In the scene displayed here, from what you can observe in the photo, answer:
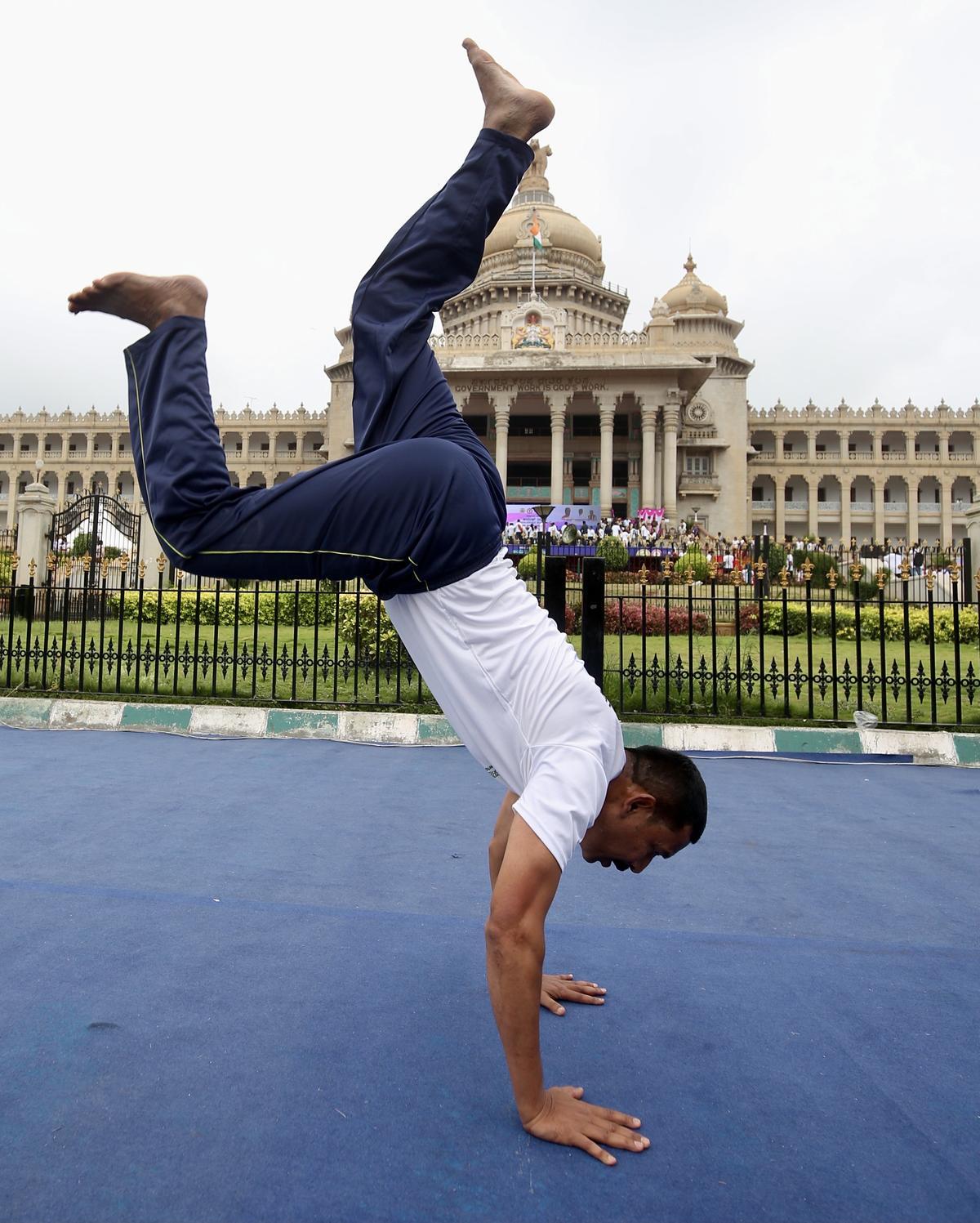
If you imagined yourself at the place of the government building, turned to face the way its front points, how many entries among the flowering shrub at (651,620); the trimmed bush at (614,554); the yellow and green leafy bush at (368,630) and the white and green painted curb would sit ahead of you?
4

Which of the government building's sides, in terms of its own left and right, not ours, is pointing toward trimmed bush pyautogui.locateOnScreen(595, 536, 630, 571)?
front

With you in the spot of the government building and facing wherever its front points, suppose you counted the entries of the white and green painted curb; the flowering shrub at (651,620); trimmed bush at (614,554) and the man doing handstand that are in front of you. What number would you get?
4

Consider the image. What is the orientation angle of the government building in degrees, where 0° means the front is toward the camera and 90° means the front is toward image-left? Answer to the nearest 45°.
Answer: approximately 0°

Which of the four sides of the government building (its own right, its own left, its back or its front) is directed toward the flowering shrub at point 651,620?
front

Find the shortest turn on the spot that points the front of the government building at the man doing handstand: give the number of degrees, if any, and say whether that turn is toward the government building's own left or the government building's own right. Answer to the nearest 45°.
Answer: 0° — it already faces them

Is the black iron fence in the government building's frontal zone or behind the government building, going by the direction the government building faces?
frontal zone
